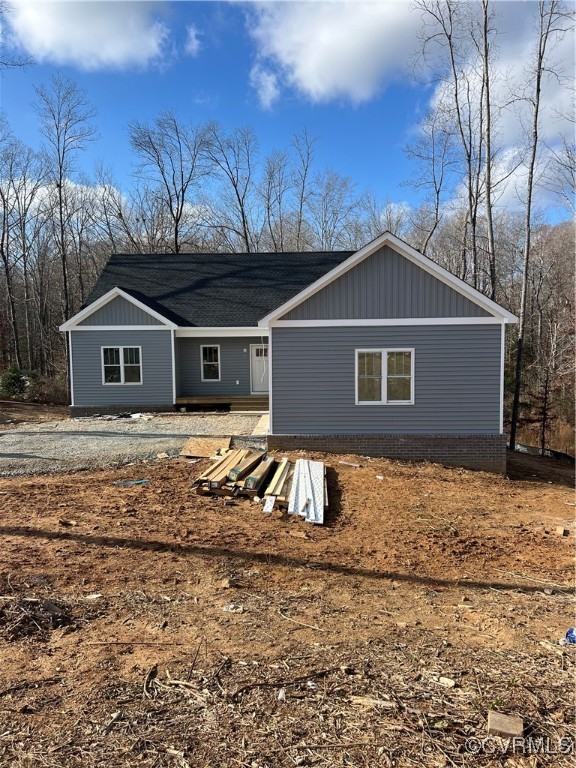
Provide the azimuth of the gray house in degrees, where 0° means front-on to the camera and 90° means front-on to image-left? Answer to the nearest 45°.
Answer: approximately 0°

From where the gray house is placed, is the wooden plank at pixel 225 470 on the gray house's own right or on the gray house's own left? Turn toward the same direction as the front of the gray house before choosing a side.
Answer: on the gray house's own right

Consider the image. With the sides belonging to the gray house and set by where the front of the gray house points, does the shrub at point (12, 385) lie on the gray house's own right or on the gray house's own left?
on the gray house's own right

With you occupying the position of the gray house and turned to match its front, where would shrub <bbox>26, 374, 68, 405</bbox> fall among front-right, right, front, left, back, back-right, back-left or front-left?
back-right

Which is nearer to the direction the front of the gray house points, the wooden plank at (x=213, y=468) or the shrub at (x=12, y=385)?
the wooden plank

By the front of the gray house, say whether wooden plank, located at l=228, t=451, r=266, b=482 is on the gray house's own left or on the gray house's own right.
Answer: on the gray house's own right

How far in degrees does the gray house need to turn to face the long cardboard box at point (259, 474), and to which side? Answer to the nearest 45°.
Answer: approximately 45° to its right
